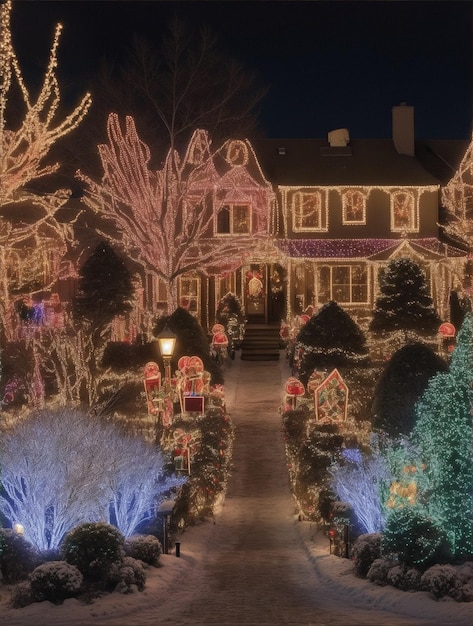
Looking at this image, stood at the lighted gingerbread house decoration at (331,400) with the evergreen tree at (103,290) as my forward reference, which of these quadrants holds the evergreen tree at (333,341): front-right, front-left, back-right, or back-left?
front-right

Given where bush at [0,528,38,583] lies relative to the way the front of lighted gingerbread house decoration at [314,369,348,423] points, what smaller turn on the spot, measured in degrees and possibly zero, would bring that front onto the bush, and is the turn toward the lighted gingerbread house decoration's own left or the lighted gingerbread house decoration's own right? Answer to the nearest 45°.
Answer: approximately 45° to the lighted gingerbread house decoration's own right

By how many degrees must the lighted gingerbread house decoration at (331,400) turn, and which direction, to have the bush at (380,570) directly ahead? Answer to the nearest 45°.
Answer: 0° — it already faces it

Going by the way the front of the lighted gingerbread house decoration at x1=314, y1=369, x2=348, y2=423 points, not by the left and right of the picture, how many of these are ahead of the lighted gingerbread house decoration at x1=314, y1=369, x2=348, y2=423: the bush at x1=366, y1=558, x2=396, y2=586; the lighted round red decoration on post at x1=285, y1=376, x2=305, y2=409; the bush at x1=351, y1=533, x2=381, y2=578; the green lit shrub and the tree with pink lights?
3

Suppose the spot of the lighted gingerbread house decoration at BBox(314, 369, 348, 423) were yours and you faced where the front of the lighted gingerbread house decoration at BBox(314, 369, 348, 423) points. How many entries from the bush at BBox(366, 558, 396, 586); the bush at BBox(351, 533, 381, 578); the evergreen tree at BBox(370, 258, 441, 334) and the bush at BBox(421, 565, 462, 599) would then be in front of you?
3

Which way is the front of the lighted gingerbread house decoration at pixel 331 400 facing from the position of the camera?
facing the viewer

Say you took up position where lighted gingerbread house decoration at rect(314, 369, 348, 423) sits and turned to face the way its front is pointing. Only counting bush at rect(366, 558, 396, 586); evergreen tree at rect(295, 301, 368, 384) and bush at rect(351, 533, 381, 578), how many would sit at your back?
1

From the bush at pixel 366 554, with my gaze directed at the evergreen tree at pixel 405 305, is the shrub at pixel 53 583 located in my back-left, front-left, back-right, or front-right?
back-left

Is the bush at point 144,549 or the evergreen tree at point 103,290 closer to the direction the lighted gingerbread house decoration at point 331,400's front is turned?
the bush

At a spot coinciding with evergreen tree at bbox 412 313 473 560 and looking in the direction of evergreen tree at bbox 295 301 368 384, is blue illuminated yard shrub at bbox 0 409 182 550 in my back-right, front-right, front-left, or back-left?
front-left

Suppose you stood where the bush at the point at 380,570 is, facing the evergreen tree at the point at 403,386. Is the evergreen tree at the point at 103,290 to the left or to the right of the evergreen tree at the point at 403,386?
left

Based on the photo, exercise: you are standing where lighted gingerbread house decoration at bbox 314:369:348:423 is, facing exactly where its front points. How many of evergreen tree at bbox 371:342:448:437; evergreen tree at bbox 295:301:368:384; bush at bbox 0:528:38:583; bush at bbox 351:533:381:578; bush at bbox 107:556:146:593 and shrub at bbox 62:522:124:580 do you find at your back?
1

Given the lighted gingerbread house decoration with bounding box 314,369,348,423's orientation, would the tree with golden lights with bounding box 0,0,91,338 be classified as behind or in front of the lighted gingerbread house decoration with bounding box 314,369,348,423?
behind

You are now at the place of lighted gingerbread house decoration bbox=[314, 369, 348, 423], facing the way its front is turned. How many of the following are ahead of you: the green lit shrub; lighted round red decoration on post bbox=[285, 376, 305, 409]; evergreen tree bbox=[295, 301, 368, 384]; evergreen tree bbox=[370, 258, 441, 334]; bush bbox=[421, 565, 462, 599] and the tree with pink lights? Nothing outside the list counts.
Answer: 2

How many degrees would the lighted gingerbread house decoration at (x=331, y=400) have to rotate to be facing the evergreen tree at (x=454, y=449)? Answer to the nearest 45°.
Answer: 0° — it already faces it

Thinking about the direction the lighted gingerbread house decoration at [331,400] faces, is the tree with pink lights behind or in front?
behind

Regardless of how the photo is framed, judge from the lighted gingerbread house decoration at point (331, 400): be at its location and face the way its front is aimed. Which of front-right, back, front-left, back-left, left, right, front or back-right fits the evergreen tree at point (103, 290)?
back-right

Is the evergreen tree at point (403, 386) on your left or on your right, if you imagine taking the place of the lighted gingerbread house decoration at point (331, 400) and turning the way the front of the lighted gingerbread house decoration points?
on your left
